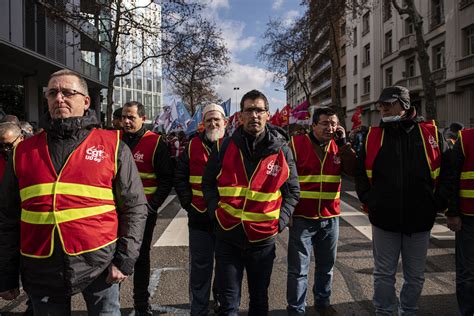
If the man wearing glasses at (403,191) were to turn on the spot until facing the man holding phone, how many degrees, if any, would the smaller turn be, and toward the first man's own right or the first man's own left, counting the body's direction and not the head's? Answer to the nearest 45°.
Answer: approximately 90° to the first man's own right

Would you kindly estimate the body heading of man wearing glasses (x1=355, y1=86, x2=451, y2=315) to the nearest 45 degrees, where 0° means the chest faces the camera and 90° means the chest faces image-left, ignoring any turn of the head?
approximately 0°

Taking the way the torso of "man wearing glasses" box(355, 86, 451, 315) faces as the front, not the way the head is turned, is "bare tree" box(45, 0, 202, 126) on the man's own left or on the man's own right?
on the man's own right

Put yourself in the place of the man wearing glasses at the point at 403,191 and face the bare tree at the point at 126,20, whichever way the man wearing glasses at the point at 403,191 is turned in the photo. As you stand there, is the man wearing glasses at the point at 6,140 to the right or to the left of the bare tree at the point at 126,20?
left

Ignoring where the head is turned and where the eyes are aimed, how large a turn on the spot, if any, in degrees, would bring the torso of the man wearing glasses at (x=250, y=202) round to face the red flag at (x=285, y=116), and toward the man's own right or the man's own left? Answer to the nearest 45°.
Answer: approximately 180°

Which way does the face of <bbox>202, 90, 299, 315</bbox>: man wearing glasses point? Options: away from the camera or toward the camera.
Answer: toward the camera

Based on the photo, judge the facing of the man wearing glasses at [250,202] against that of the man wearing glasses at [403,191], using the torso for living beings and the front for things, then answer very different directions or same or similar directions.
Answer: same or similar directions

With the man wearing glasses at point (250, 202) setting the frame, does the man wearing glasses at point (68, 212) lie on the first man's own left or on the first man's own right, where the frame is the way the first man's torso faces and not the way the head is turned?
on the first man's own right

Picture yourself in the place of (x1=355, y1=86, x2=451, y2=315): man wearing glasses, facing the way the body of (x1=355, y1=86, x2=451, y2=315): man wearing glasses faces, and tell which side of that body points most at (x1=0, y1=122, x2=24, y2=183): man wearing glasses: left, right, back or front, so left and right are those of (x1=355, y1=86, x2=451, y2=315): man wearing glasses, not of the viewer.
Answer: right

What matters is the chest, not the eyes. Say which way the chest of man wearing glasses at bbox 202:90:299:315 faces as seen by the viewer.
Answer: toward the camera

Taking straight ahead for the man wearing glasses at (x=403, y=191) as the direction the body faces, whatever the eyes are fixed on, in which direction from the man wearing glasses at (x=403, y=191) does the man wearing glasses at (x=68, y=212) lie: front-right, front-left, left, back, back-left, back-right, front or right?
front-right

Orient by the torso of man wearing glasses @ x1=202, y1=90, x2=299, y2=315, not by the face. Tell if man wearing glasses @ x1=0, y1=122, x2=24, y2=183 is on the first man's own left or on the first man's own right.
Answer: on the first man's own right

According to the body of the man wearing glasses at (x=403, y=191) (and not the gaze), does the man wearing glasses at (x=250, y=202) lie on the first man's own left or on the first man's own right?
on the first man's own right

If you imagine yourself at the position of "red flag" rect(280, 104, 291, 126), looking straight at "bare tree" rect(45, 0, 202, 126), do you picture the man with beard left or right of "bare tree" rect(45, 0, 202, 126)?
left

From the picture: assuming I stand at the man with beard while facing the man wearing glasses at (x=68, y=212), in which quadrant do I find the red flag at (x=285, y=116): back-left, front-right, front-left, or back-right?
back-right

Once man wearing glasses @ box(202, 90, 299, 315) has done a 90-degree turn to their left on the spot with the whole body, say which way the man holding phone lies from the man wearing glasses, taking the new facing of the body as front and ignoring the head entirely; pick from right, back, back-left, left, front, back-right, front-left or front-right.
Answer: front-left
